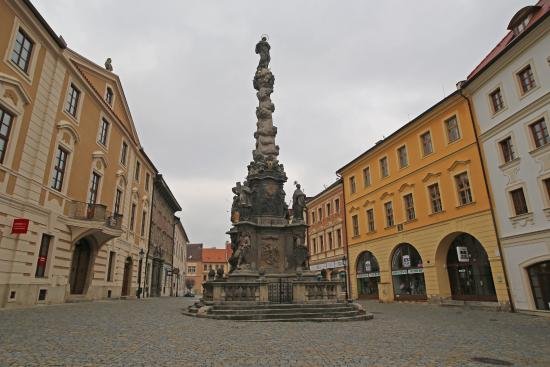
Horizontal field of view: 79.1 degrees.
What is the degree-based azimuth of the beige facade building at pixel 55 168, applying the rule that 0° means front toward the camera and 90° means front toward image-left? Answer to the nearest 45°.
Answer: approximately 315°

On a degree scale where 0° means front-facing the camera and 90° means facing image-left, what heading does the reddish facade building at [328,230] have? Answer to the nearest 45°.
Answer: approximately 45°

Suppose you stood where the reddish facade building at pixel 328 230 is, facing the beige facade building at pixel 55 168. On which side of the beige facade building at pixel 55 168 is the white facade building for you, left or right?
left

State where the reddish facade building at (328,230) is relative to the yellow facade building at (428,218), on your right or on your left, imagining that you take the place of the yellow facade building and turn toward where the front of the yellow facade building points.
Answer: on your right

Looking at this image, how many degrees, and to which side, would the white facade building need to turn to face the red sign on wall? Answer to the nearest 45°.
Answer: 0° — it already faces it

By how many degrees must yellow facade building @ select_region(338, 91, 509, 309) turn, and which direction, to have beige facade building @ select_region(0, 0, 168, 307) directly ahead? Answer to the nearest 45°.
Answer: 0° — it already faces it

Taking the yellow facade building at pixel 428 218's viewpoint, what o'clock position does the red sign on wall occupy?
The red sign on wall is roughly at 12 o'clock from the yellow facade building.

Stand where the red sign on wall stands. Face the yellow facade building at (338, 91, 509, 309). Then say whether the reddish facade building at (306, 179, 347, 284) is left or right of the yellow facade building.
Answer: left

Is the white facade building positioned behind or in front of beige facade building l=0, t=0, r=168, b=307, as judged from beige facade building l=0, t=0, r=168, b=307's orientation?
in front

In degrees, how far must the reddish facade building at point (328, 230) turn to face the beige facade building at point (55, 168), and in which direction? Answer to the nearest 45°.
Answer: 0° — it already faces it

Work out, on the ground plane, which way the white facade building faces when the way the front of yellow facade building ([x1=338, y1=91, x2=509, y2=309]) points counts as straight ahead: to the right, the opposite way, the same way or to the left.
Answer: the same way

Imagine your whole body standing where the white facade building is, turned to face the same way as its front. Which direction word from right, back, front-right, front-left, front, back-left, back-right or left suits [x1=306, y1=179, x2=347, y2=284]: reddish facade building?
right

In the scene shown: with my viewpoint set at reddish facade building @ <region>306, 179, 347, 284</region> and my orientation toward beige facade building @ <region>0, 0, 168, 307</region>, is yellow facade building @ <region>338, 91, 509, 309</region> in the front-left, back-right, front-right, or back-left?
front-left

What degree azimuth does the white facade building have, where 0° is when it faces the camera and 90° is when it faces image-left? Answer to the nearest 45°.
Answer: approximately 45°

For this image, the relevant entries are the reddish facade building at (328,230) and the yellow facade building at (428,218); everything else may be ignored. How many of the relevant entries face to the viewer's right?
0

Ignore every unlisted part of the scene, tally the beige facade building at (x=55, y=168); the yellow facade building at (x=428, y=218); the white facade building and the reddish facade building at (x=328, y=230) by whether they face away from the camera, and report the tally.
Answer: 0

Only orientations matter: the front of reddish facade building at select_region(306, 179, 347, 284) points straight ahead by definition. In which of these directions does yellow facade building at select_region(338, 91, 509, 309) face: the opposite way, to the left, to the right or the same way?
the same way

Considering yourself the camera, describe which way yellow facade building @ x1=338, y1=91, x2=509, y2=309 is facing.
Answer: facing the viewer and to the left of the viewer

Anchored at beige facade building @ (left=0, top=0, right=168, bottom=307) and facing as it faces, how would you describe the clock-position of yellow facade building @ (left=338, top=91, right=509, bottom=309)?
The yellow facade building is roughly at 11 o'clock from the beige facade building.
